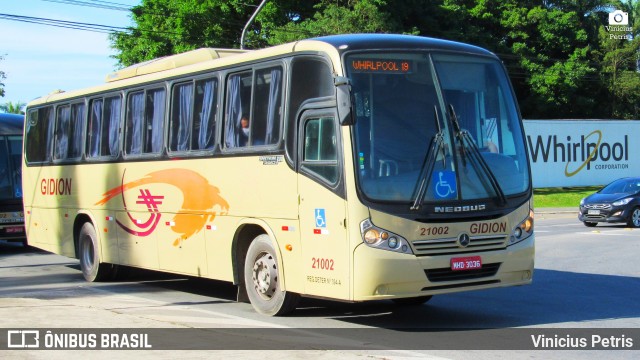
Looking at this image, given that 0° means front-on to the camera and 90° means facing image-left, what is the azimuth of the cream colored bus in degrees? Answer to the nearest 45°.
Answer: approximately 315°

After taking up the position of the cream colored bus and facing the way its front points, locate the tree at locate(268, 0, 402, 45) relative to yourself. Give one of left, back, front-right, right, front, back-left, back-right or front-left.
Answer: back-left

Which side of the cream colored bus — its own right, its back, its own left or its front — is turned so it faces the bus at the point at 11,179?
back
